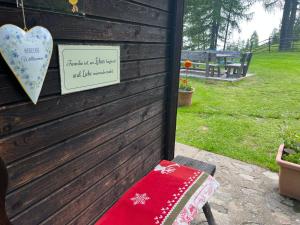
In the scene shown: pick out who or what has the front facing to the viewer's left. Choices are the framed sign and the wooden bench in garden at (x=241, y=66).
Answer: the wooden bench in garden

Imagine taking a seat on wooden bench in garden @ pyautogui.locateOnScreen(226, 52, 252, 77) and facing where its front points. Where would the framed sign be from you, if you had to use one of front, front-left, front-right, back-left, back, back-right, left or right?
left

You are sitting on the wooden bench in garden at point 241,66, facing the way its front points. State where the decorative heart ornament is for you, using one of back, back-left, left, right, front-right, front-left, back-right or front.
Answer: left

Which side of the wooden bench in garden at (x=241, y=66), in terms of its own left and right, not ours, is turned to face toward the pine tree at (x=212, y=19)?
right

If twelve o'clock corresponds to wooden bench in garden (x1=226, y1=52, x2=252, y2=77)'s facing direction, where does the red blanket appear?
The red blanket is roughly at 9 o'clock from the wooden bench in garden.

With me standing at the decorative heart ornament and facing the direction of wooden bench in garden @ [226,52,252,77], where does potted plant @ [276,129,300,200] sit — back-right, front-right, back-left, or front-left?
front-right

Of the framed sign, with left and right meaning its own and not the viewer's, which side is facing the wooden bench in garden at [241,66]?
left

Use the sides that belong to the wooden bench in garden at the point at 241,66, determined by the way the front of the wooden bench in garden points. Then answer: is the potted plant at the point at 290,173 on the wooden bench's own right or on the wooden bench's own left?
on the wooden bench's own left

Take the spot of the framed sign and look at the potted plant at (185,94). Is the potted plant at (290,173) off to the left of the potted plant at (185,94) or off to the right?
right

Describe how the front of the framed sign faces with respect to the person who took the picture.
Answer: facing the viewer and to the right of the viewer
